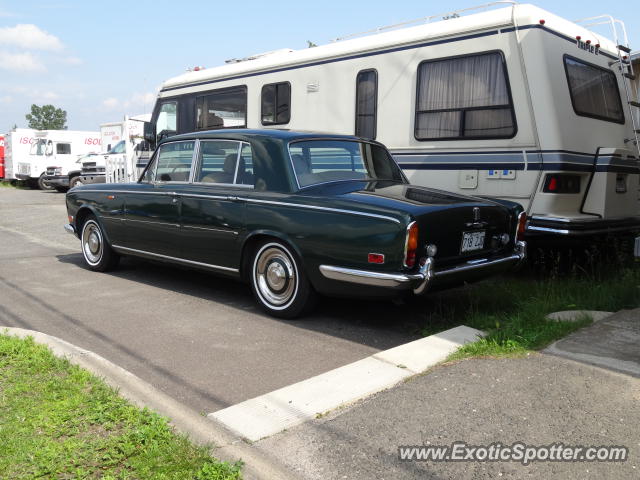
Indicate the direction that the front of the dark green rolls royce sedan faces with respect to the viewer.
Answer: facing away from the viewer and to the left of the viewer

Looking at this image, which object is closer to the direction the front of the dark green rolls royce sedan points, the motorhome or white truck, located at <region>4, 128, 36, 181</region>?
the white truck

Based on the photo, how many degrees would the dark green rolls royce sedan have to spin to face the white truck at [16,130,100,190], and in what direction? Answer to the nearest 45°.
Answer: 0° — it already faces it

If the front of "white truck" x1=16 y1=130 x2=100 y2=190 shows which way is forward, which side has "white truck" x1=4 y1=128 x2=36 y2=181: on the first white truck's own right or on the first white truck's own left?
on the first white truck's own right

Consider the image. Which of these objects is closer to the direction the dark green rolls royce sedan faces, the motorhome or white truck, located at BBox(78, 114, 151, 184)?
the white truck

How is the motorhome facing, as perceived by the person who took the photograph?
facing away from the viewer and to the left of the viewer

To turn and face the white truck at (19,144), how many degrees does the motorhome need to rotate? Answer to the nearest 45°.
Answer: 0° — it already faces it

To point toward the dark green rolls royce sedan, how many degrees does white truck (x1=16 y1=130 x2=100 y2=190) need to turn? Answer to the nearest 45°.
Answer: approximately 45° to its left

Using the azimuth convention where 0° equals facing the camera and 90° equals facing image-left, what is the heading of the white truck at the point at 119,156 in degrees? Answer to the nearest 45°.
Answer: approximately 45°
